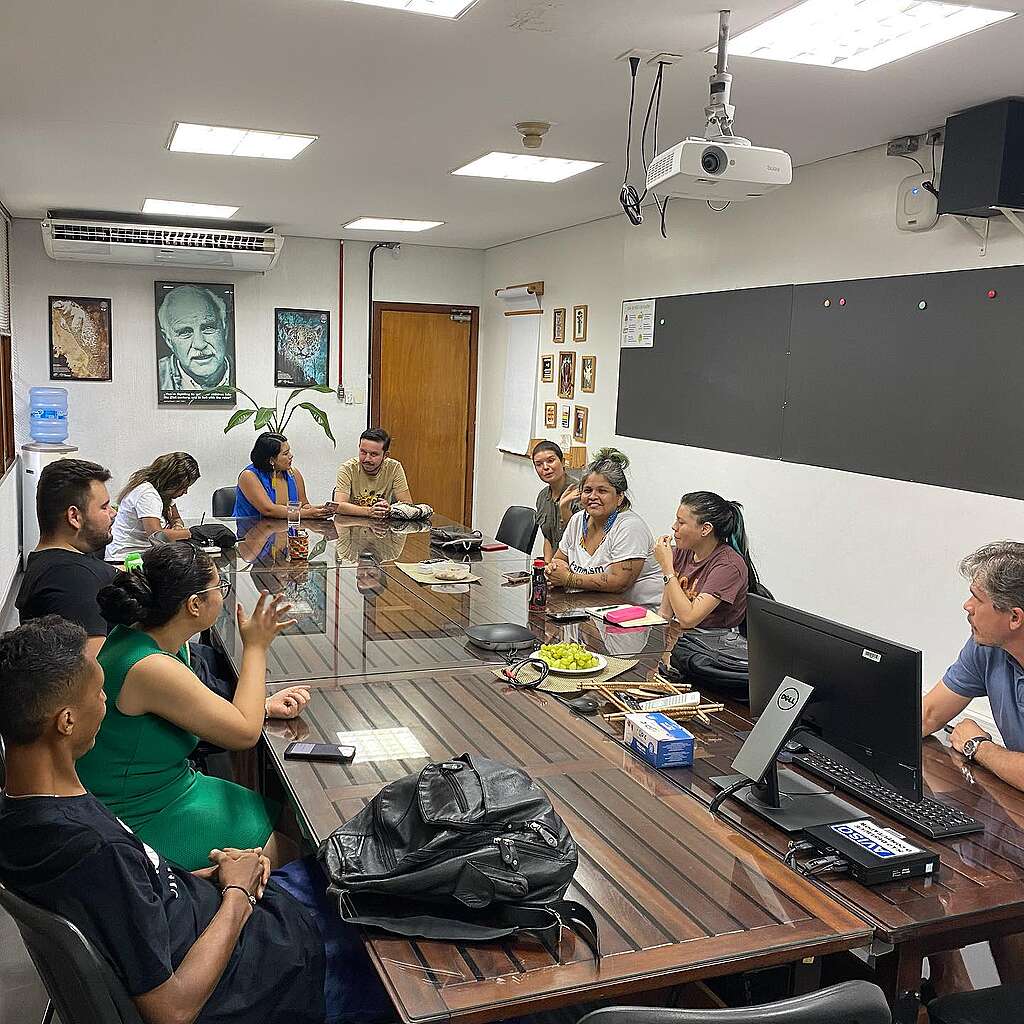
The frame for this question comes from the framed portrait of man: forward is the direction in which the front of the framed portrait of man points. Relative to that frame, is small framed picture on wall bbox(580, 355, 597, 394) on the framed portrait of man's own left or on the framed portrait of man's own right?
on the framed portrait of man's own left

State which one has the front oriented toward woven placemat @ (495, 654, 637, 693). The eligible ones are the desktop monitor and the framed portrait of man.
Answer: the framed portrait of man

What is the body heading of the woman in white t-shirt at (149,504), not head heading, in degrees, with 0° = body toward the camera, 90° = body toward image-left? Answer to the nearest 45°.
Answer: approximately 270°

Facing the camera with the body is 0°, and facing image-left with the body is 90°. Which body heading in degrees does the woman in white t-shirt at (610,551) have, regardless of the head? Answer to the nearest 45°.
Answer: approximately 45°

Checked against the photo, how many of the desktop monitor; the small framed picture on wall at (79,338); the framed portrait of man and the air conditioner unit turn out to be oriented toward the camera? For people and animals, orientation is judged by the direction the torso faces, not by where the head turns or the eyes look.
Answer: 3

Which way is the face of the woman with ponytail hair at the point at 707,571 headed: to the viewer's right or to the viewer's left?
to the viewer's left

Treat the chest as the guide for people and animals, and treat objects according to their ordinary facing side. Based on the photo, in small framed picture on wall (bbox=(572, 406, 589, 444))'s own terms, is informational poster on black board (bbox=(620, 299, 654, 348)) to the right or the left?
on its left

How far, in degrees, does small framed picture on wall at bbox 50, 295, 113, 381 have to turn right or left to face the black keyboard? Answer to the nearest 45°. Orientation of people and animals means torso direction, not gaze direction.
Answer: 0° — it already faces it

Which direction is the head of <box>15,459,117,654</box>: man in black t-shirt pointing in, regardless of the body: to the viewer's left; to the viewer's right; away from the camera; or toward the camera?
to the viewer's right

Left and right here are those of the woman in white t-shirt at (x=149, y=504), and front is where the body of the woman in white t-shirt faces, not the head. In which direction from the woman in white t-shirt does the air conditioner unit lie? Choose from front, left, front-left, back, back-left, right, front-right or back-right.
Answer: left

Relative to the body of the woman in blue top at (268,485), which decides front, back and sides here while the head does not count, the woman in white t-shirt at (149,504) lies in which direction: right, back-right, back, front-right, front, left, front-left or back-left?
right

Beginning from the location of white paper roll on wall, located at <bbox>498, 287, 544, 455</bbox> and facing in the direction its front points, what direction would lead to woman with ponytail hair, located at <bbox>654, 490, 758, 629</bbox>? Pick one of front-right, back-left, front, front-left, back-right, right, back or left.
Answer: front-left

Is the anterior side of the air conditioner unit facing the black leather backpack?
yes

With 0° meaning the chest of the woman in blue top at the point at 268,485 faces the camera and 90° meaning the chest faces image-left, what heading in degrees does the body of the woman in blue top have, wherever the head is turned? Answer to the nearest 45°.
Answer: approximately 315°

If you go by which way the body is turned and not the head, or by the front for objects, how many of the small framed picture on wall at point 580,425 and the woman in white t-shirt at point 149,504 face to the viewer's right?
1
